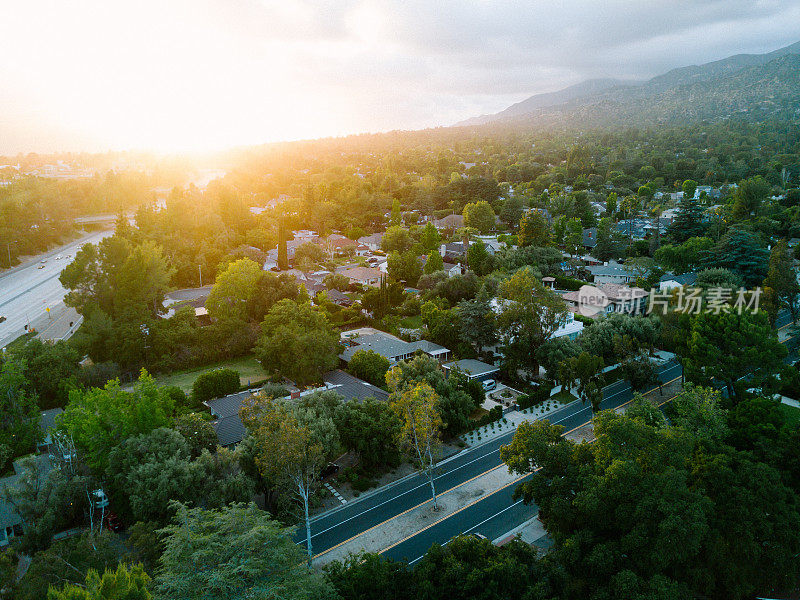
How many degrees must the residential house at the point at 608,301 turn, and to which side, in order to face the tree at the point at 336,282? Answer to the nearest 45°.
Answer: approximately 135° to its right

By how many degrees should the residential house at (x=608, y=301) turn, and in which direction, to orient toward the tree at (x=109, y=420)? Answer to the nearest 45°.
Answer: approximately 90° to its right

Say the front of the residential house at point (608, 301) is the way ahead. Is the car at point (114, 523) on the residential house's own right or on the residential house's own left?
on the residential house's own right

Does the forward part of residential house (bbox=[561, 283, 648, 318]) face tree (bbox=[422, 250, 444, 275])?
no

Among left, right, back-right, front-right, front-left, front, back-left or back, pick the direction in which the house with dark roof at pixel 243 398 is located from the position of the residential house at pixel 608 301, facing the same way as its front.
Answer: right

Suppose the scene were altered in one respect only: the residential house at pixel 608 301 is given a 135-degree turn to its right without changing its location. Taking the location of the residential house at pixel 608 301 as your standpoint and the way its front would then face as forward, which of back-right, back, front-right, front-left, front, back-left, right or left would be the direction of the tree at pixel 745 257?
back-right

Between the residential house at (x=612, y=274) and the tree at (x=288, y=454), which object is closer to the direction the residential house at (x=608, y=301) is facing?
the tree

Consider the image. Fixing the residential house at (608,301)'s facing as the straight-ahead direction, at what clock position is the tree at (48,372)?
The tree is roughly at 3 o'clock from the residential house.

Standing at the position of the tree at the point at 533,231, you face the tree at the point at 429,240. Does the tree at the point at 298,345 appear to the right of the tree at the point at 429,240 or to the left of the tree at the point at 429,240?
left

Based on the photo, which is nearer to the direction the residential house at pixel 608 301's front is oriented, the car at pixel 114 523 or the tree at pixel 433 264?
the car

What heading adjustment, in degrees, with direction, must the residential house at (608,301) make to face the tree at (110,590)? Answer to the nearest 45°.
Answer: approximately 45° to its right

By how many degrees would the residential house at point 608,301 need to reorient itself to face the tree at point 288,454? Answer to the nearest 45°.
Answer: approximately 45° to its right

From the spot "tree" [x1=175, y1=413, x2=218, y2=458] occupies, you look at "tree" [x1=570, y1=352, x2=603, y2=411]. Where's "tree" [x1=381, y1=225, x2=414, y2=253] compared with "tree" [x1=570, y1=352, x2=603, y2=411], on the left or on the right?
left

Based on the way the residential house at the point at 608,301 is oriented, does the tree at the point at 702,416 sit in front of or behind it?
in front

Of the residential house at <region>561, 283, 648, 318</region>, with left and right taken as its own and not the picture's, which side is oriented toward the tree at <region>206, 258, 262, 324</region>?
right

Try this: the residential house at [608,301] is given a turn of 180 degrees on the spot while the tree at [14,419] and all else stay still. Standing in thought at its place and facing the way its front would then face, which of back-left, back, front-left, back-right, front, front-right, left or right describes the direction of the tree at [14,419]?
left

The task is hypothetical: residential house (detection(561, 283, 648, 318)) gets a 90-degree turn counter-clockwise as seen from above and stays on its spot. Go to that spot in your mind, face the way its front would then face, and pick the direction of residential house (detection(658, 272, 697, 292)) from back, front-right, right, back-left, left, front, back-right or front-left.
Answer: front

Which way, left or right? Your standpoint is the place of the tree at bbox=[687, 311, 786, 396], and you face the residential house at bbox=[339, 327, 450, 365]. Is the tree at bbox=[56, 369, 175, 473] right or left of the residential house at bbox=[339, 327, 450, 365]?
left

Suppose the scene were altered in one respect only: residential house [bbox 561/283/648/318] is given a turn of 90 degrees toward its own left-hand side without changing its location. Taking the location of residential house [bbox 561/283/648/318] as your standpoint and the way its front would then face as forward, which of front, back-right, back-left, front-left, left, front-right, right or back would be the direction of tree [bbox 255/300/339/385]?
back

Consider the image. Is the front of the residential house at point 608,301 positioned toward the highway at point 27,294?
no

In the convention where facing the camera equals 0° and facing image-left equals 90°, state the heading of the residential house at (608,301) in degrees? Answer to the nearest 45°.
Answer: approximately 315°

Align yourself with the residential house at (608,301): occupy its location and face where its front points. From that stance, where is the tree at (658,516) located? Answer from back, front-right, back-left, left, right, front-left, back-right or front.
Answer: front-right

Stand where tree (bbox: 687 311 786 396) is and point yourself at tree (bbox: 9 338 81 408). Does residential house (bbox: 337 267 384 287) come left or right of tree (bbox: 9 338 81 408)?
right
